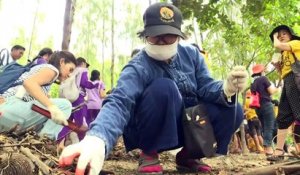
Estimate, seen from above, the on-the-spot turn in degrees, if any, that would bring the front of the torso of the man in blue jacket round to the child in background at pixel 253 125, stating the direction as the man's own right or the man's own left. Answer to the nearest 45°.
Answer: approximately 180°

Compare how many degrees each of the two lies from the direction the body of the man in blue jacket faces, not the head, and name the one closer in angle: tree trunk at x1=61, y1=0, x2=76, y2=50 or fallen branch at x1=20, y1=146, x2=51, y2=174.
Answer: the fallen branch

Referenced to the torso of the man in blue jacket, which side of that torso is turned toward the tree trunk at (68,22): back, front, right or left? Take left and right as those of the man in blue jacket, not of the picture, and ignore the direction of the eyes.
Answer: back

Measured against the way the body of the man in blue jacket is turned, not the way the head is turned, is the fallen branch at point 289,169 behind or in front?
in front

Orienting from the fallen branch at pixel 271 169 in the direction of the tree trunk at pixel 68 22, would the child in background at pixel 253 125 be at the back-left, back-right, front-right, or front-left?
front-right

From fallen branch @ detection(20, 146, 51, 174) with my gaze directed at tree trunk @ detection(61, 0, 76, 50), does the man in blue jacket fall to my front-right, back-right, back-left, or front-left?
front-right

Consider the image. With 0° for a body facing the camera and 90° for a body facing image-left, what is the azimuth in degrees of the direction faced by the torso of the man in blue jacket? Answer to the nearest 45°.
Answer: approximately 0°

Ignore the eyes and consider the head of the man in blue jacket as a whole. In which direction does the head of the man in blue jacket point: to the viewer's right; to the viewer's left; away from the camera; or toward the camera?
toward the camera

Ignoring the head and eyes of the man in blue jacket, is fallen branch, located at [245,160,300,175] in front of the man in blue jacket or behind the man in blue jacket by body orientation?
in front

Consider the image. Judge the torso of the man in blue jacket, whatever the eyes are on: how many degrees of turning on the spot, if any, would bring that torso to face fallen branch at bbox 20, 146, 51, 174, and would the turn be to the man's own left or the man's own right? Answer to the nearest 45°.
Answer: approximately 45° to the man's own right

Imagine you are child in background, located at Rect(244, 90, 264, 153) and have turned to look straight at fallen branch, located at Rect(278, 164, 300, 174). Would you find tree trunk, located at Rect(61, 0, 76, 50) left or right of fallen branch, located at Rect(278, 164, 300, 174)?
right
